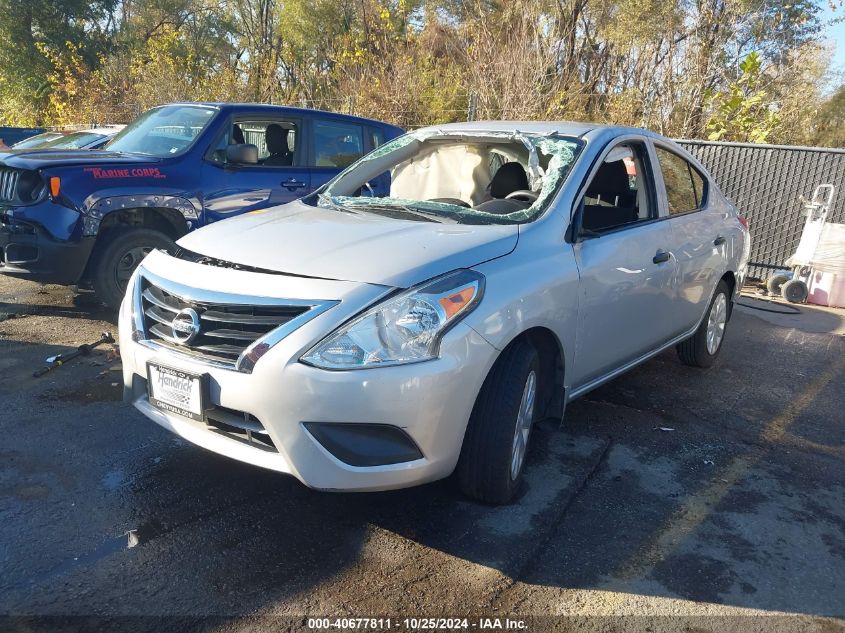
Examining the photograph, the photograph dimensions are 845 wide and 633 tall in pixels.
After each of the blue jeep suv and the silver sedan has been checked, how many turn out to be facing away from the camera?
0

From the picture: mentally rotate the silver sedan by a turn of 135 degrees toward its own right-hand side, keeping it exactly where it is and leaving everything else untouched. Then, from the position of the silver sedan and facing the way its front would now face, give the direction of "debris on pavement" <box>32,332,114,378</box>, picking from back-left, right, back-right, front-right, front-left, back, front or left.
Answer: front-left

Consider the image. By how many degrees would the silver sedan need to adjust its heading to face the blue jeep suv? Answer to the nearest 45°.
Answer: approximately 90° to its right

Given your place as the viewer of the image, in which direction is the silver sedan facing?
facing the viewer and to the left of the viewer

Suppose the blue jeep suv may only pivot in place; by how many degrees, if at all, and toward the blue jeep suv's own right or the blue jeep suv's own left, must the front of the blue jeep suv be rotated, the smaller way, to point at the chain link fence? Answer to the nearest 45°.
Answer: approximately 135° to the blue jeep suv's own left

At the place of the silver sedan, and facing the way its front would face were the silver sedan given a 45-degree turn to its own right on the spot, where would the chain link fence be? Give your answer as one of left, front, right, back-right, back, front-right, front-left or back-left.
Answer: back-right

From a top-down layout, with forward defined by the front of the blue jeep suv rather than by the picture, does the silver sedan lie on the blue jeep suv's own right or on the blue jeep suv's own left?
on the blue jeep suv's own left

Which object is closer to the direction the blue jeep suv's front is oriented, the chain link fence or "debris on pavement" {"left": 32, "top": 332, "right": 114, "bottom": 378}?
the debris on pavement

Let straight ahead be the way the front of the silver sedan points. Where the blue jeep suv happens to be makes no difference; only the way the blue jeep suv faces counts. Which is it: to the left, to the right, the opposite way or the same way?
the same way

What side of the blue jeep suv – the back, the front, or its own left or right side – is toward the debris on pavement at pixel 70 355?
front
